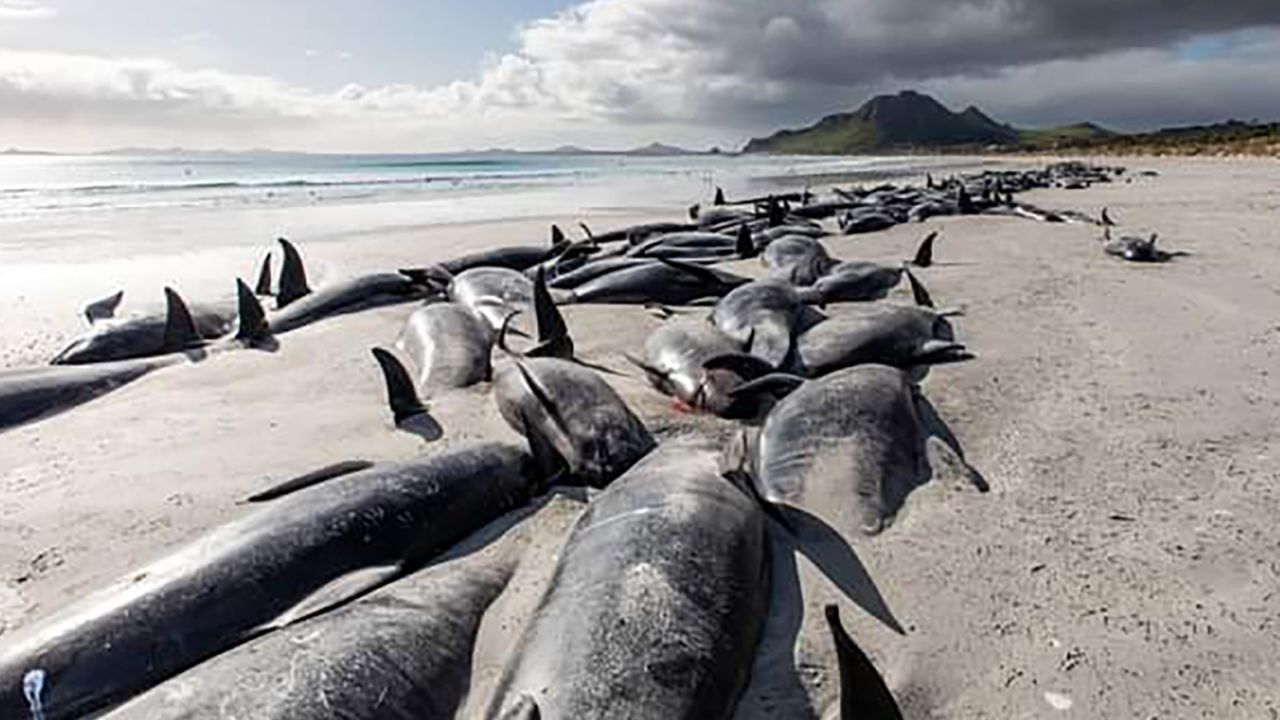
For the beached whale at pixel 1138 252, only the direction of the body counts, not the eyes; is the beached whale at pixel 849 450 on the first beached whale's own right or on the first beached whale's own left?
on the first beached whale's own left

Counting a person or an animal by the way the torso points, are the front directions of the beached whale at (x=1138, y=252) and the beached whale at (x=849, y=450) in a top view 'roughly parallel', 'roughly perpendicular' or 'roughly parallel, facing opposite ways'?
roughly perpendicular

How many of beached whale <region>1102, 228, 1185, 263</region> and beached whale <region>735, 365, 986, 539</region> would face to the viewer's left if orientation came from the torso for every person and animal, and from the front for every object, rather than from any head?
1

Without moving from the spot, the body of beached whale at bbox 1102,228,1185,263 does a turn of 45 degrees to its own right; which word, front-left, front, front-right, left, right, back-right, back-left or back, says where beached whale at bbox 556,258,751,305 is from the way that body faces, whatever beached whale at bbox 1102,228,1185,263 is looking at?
left

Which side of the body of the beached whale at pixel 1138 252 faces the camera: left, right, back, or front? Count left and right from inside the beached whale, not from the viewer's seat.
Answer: left

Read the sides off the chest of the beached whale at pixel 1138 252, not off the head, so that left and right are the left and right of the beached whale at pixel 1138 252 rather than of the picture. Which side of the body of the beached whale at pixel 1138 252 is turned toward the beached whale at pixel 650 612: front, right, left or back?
left
